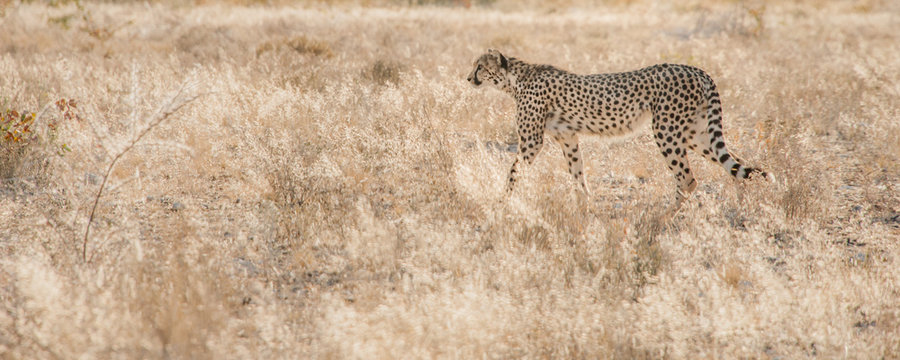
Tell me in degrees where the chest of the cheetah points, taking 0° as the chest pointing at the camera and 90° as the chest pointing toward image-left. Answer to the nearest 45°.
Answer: approximately 90°

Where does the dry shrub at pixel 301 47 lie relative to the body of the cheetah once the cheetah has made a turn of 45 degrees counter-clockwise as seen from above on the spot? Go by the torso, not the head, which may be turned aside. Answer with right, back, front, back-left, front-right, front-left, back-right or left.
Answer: right

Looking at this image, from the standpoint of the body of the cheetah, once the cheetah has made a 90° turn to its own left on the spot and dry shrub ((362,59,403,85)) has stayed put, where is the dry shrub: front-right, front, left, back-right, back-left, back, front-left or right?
back-right
